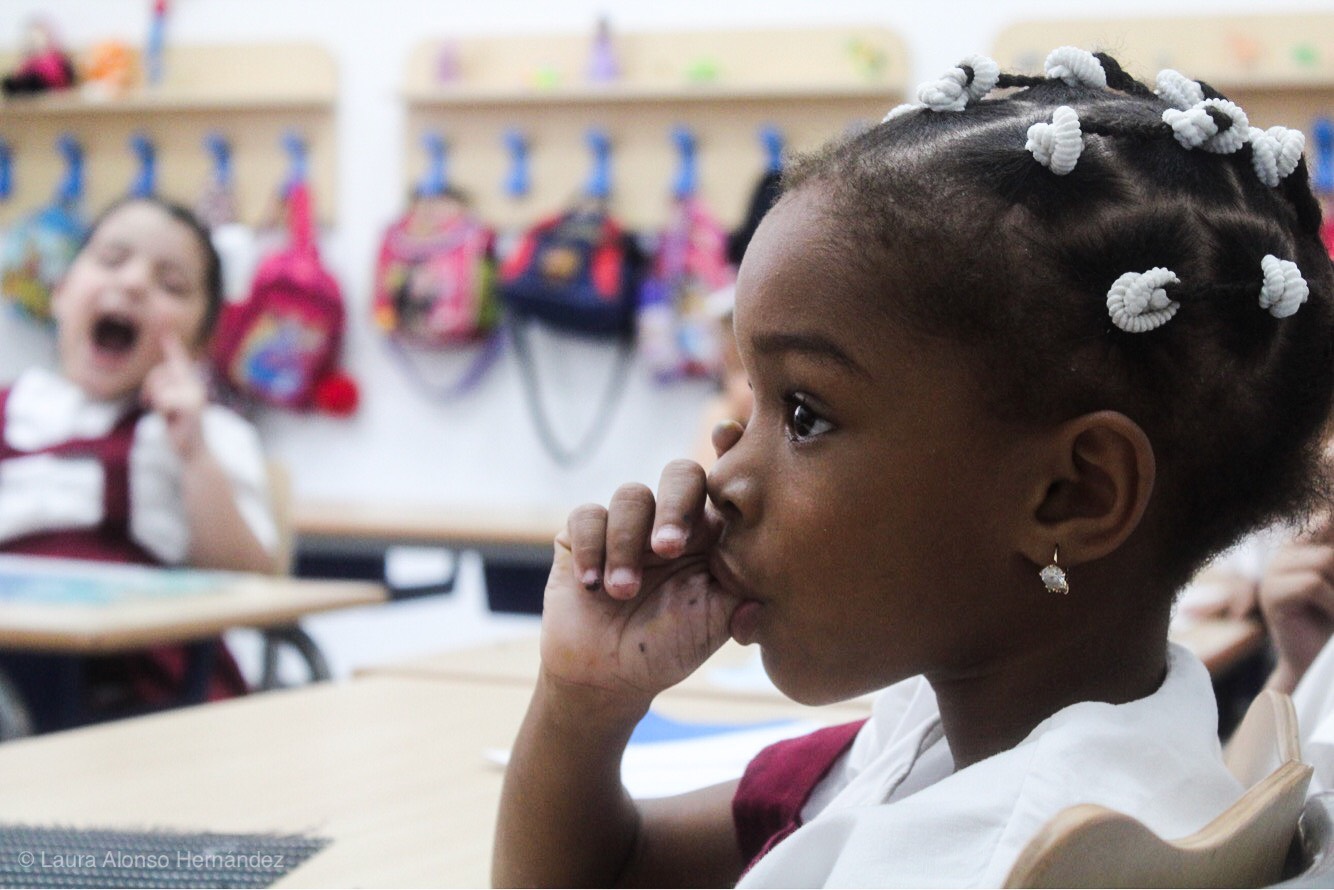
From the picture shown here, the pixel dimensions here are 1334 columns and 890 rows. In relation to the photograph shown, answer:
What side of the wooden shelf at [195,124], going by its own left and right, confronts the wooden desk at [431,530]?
front

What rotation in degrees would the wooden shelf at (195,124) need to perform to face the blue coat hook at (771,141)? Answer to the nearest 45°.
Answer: approximately 45° to its left

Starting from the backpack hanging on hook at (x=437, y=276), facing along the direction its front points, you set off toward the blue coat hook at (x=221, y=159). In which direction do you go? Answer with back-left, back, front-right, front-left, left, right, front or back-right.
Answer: back-right

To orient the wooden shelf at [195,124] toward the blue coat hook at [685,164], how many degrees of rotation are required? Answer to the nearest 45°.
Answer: approximately 45° to its left

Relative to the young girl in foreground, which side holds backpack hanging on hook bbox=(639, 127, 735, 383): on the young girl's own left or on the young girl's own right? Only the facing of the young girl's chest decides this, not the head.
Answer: on the young girl's own right

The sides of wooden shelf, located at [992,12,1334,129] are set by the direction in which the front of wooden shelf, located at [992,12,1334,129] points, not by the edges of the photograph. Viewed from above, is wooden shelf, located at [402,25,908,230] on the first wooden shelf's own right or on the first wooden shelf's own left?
on the first wooden shelf's own right

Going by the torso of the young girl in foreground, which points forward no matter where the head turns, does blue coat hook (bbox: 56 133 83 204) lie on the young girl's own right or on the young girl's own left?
on the young girl's own right

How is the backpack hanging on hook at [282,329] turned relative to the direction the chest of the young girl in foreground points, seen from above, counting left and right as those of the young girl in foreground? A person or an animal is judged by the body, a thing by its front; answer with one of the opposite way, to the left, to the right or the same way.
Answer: to the left

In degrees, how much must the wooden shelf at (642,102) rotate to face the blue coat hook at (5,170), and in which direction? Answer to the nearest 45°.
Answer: approximately 90° to its right

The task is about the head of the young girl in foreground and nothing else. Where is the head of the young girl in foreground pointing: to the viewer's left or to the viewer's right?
to the viewer's left
